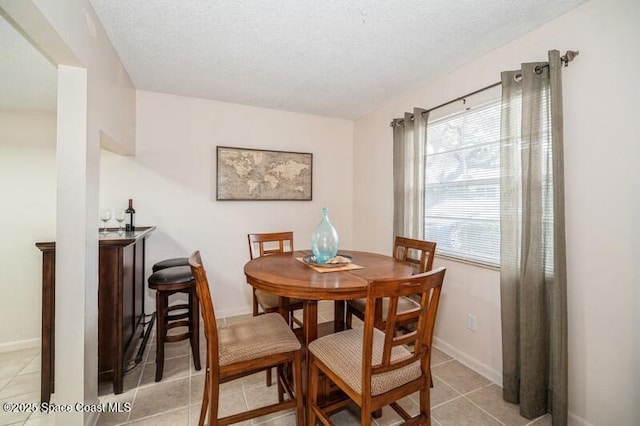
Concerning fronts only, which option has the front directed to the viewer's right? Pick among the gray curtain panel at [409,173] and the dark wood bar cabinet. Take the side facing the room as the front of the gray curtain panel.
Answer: the dark wood bar cabinet

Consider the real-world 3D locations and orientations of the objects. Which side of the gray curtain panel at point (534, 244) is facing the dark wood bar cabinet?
front

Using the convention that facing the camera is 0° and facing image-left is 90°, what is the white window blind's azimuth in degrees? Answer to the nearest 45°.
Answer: approximately 45°

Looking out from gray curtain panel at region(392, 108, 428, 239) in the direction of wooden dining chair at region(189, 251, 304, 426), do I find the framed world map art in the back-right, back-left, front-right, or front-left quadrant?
front-right

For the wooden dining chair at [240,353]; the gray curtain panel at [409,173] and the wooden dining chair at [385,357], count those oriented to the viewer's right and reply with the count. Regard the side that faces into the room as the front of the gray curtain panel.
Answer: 1

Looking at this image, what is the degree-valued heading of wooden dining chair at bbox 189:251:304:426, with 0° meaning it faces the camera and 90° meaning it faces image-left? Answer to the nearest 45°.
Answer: approximately 270°

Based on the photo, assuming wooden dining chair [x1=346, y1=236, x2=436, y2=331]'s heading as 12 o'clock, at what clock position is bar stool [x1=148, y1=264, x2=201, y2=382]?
The bar stool is roughly at 1 o'clock from the wooden dining chair.

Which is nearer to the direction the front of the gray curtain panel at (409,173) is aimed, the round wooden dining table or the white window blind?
the round wooden dining table

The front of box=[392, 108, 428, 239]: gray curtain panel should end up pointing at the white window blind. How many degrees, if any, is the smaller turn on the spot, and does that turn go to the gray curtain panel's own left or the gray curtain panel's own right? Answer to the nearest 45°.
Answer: approximately 90° to the gray curtain panel's own left

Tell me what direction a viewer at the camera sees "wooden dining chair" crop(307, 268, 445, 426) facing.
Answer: facing away from the viewer and to the left of the viewer

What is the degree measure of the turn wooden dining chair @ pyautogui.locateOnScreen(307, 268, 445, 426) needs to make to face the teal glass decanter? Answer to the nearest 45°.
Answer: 0° — it already faces it

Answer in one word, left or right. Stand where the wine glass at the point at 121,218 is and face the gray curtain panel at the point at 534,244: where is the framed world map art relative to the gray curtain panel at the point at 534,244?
left

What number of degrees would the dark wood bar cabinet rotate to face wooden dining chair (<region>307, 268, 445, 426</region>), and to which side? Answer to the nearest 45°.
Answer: approximately 45° to its right

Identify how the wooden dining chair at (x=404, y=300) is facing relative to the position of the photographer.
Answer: facing the viewer and to the left of the viewer

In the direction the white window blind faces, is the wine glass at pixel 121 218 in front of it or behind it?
in front

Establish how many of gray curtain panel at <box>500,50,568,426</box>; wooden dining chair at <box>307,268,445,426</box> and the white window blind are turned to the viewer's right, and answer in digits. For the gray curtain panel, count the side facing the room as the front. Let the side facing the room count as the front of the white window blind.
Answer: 0
